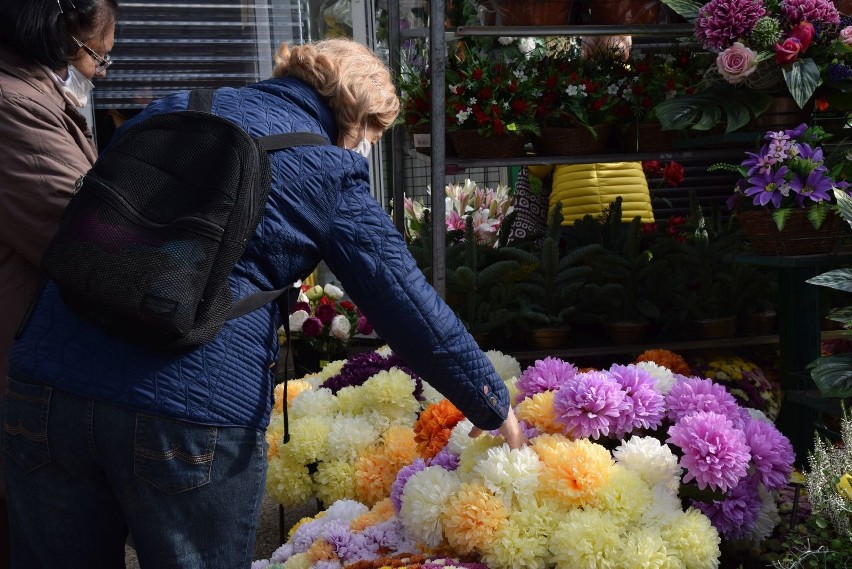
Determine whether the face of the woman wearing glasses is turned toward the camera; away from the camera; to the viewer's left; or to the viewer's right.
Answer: to the viewer's right

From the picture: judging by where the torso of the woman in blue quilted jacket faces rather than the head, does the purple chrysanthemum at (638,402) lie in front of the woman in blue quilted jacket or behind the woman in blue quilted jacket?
in front

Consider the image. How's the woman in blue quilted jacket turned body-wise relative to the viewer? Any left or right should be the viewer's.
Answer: facing away from the viewer and to the right of the viewer

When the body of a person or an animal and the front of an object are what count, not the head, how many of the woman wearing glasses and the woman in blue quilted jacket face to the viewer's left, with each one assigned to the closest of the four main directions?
0

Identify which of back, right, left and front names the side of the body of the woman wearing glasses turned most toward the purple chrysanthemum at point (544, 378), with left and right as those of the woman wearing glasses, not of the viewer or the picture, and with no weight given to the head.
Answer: front

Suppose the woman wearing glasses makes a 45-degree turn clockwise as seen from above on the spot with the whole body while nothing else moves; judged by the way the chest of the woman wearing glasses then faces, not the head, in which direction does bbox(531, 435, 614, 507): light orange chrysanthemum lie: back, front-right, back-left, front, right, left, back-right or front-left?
front

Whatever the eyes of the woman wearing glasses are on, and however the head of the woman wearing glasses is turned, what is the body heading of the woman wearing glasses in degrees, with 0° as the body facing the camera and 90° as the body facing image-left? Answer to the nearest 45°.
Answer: approximately 270°

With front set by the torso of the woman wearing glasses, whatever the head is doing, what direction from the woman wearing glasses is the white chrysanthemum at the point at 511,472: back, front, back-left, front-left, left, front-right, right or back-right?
front-right

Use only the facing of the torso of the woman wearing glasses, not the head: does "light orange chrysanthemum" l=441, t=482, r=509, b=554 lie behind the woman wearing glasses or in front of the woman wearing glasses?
in front

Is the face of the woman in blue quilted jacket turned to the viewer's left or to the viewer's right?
to the viewer's right

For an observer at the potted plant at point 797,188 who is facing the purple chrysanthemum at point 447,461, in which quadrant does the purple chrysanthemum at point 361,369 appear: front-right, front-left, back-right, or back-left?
front-right
